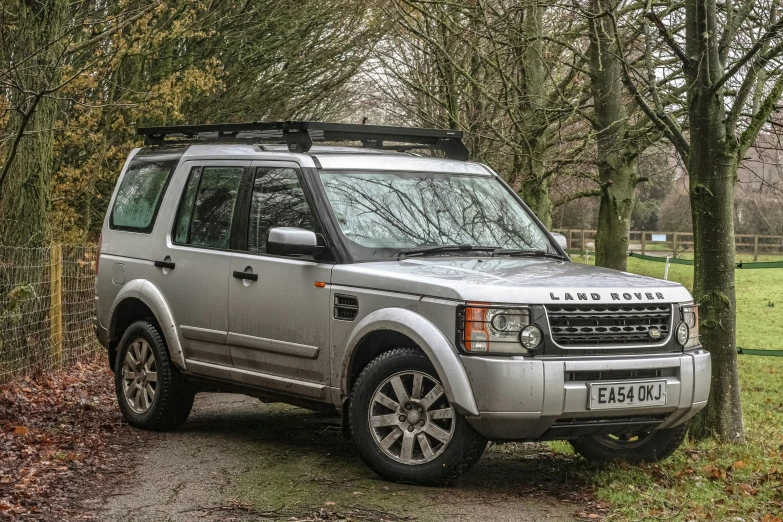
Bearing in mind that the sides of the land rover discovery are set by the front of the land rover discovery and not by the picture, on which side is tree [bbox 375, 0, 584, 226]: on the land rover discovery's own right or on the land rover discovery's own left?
on the land rover discovery's own left

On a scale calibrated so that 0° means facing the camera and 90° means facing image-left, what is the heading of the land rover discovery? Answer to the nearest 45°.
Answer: approximately 315°

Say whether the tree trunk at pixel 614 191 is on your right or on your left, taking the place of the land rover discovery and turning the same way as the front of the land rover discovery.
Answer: on your left

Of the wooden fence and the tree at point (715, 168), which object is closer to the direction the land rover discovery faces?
the tree

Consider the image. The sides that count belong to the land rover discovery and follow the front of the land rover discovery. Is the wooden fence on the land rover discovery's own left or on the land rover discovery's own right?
on the land rover discovery's own left

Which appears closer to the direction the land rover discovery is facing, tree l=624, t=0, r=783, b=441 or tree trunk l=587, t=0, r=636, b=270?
the tree

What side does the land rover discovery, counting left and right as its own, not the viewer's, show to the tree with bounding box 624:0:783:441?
left

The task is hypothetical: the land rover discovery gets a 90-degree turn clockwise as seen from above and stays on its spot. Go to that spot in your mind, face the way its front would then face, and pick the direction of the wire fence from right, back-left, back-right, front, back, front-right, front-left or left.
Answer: right
